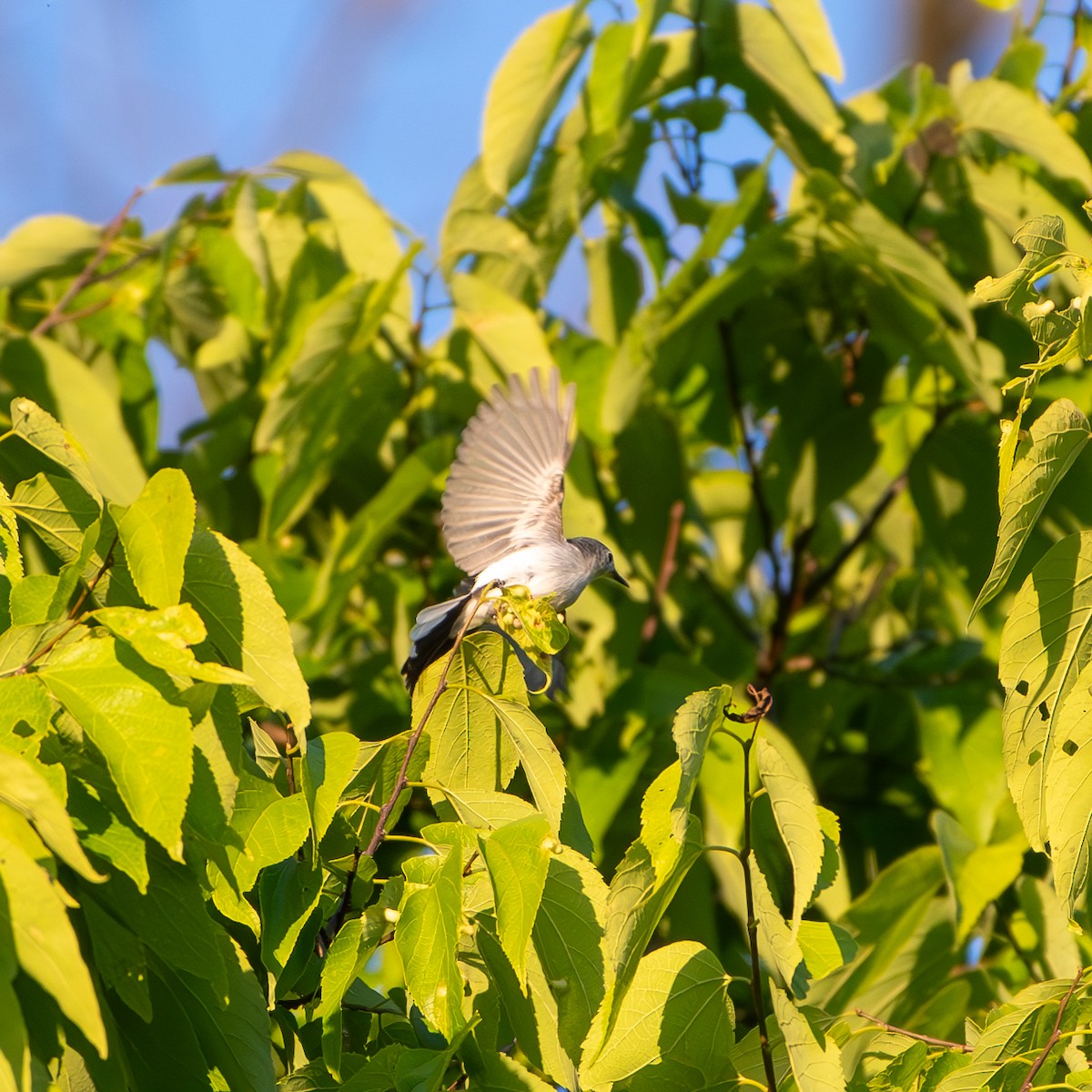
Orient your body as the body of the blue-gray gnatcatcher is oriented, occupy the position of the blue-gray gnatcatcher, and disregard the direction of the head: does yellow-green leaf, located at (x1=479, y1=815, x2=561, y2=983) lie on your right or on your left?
on your right

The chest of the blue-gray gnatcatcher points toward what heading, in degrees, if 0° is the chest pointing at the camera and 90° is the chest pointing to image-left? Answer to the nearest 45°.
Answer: approximately 270°

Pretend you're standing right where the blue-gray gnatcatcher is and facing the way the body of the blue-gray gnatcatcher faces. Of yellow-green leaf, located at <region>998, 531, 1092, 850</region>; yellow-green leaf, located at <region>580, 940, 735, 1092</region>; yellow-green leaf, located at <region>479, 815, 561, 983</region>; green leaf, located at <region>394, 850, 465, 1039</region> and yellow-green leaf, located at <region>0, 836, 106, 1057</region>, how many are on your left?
0

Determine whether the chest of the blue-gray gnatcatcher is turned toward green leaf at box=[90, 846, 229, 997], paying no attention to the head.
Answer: no

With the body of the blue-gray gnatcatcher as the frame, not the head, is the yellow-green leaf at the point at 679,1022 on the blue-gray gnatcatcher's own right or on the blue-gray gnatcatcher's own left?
on the blue-gray gnatcatcher's own right

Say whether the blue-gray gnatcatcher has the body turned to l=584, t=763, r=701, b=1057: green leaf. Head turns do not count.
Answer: no

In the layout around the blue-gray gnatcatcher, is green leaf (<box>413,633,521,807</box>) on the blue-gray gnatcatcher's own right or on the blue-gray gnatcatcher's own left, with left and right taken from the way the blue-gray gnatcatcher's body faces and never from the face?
on the blue-gray gnatcatcher's own right

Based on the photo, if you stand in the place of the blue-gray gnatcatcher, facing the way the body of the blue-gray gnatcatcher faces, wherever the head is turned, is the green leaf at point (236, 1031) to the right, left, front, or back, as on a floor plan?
back

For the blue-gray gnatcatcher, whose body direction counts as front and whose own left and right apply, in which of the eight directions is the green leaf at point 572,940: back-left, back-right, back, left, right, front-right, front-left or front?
right
